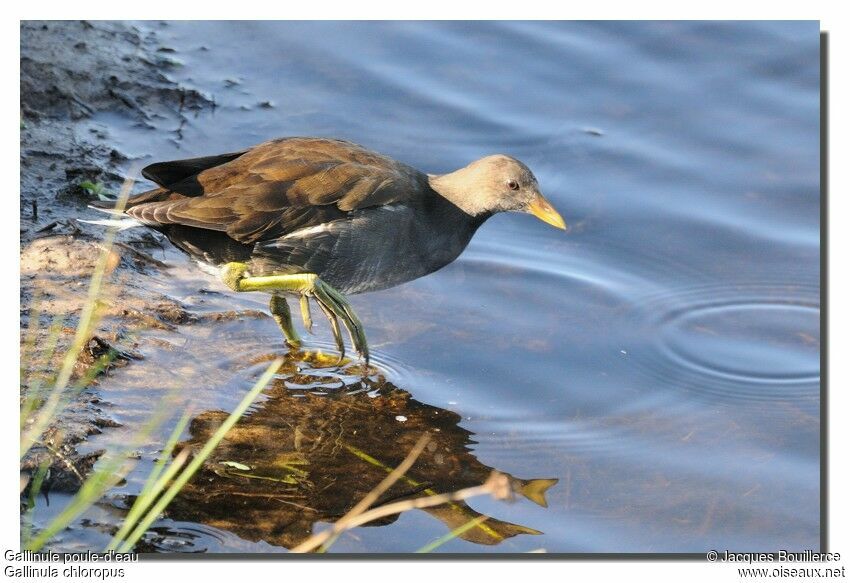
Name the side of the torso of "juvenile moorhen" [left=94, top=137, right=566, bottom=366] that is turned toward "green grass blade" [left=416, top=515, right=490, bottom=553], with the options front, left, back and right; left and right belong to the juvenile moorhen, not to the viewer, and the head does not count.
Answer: right

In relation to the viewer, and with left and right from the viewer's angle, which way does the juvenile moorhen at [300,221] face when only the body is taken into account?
facing to the right of the viewer
